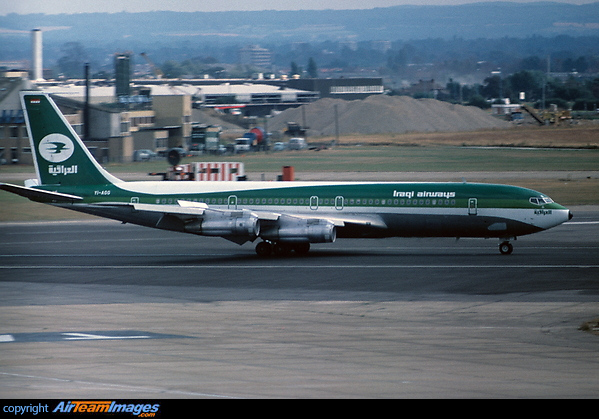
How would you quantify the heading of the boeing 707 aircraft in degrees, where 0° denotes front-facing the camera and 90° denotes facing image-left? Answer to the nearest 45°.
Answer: approximately 270°
